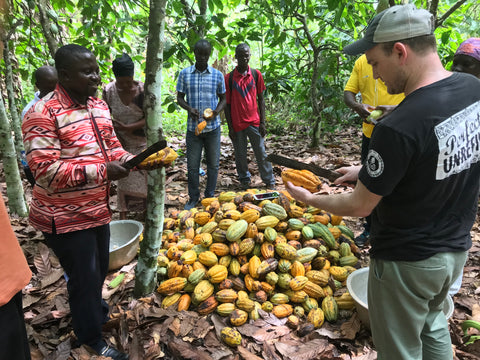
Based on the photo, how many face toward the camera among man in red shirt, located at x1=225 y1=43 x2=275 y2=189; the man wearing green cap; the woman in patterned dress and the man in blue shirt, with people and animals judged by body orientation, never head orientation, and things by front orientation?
3

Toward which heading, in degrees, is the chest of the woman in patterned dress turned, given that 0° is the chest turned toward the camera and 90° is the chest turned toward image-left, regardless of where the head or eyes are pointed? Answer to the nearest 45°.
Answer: approximately 0°

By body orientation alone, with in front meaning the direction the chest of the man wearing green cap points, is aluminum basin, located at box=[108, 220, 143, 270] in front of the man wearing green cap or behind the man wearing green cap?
in front

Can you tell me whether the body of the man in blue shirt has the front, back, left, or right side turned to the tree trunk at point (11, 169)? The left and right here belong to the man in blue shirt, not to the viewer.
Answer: right

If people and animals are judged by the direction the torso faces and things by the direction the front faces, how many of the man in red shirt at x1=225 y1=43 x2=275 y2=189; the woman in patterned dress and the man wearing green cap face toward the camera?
2

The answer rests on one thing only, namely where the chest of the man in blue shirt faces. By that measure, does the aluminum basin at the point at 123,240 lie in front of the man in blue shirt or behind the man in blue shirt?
in front

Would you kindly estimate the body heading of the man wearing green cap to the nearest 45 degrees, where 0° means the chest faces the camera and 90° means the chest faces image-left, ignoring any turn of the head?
approximately 135°

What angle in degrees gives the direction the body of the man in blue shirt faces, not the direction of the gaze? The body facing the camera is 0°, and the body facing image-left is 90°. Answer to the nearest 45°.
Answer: approximately 0°

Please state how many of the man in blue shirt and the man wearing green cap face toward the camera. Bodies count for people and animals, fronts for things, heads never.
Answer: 1

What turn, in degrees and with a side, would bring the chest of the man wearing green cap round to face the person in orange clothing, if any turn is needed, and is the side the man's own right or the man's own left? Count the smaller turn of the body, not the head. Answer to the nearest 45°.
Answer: approximately 90° to the man's own left
